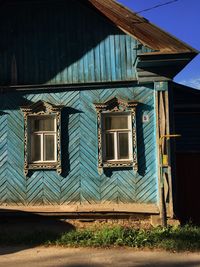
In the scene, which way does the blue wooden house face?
toward the camera
